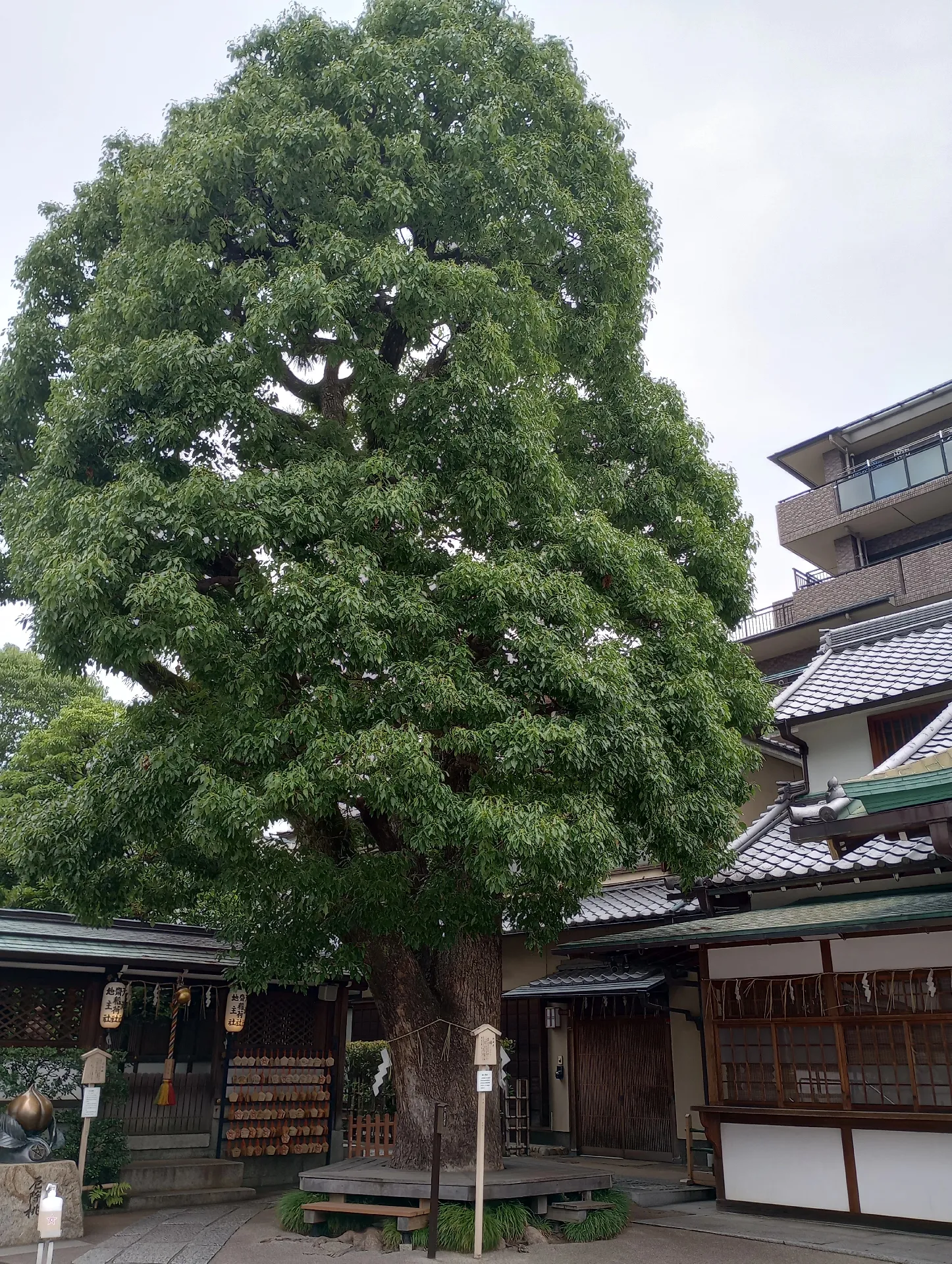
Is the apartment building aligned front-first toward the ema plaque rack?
yes

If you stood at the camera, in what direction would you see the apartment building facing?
facing the viewer and to the left of the viewer

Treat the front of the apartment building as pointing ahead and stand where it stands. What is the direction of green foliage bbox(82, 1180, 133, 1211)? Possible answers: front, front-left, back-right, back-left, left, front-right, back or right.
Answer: front

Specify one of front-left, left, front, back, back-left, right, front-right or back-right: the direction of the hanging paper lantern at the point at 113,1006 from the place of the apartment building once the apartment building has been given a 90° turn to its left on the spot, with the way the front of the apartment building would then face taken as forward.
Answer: right

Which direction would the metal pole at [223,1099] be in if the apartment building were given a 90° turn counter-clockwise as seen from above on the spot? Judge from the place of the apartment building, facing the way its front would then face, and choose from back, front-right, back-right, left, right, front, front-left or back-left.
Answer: right

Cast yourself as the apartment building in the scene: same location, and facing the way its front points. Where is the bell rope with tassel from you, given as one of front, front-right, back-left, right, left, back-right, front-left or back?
front

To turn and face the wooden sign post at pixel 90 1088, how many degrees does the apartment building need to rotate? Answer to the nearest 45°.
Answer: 0° — it already faces it

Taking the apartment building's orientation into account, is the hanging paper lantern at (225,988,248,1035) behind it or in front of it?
in front

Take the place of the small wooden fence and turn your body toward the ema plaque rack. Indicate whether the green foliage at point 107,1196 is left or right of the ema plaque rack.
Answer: left

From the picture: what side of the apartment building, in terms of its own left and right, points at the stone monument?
front

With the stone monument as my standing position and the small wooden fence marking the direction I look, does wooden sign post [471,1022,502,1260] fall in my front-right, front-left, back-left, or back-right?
front-right

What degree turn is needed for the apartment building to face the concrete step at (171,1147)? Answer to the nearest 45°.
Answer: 0° — it already faces it
